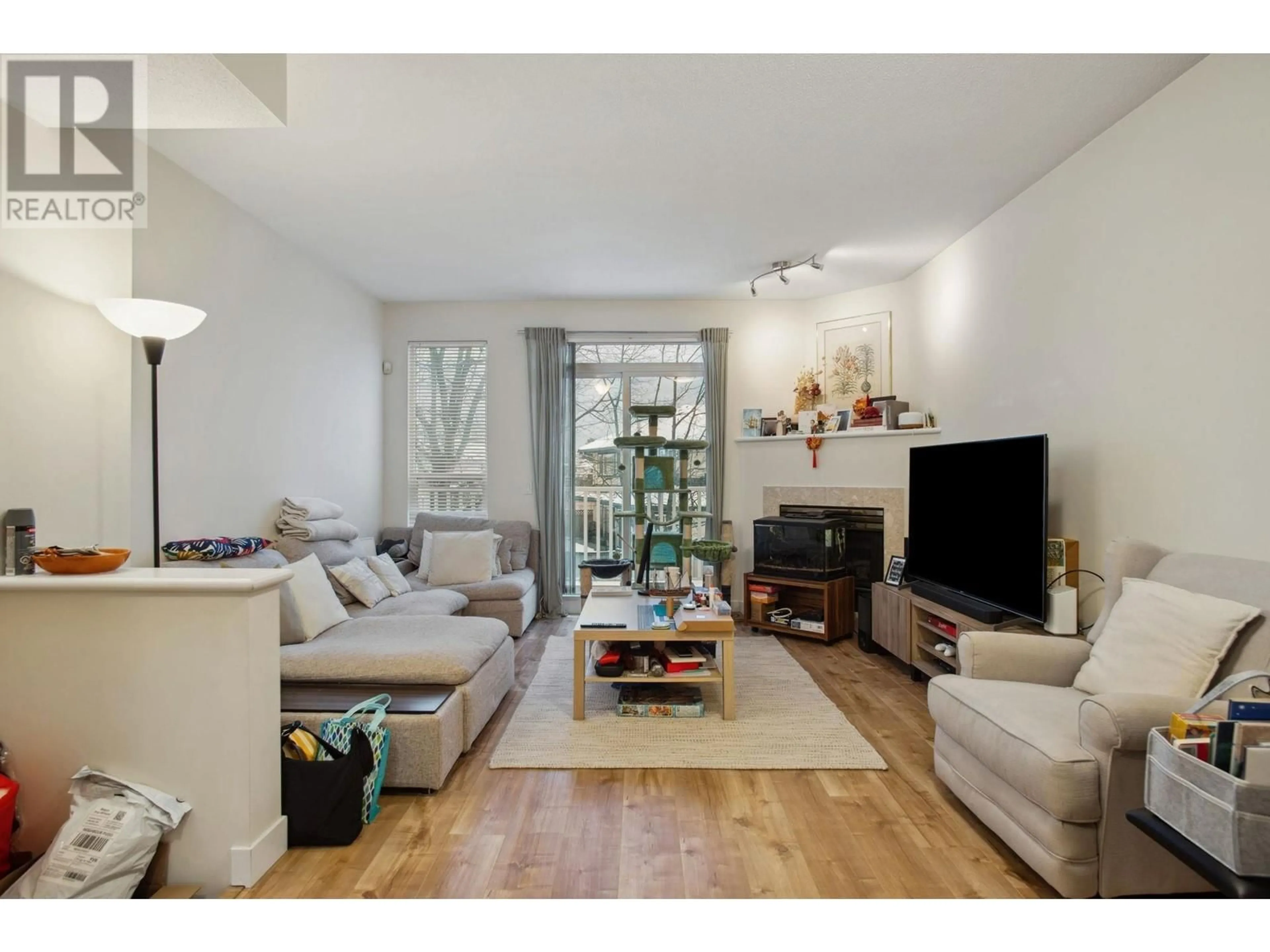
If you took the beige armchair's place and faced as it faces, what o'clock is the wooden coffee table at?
The wooden coffee table is roughly at 2 o'clock from the beige armchair.

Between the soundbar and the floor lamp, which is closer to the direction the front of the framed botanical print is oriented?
the floor lamp

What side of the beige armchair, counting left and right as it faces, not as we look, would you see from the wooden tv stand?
right

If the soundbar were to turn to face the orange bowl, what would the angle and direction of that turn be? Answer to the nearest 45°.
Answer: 0° — it already faces it

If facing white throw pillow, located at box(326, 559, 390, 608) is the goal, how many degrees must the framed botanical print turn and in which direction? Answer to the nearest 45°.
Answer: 0° — it already faces it

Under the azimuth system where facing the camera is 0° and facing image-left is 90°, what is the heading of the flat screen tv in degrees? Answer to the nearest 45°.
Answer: approximately 45°

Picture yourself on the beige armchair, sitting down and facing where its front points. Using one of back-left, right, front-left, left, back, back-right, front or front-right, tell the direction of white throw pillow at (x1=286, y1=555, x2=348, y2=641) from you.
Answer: front-right

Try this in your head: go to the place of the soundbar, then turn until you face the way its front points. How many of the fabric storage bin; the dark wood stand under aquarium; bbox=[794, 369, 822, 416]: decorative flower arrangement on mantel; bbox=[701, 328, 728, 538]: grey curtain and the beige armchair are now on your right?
3

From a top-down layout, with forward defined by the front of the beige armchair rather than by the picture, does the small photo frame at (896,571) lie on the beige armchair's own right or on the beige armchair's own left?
on the beige armchair's own right

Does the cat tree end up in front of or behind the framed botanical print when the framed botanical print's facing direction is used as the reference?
in front

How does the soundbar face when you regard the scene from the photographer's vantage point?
facing the viewer and to the left of the viewer

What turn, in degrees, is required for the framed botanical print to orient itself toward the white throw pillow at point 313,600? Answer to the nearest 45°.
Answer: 0° — it already faces it

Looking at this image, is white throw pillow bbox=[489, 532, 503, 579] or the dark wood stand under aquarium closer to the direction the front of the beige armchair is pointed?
the white throw pillow

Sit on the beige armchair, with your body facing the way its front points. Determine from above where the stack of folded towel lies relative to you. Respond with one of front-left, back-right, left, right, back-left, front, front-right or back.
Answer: front-right
